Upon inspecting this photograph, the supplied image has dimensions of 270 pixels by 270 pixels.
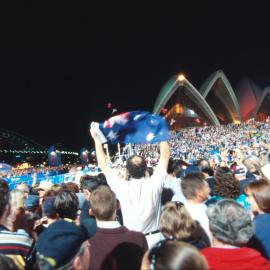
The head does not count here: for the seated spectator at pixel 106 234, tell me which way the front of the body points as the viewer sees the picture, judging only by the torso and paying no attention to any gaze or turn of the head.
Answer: away from the camera

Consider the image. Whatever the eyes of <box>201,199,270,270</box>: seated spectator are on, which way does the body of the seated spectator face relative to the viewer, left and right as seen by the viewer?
facing away from the viewer

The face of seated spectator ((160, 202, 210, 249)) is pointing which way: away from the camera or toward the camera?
away from the camera

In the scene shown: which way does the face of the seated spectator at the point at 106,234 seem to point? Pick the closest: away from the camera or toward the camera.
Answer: away from the camera

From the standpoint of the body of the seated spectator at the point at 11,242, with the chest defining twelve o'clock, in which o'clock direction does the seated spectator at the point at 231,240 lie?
the seated spectator at the point at 231,240 is roughly at 4 o'clock from the seated spectator at the point at 11,242.

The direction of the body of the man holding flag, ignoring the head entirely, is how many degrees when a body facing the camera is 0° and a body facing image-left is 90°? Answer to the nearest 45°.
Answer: approximately 180°

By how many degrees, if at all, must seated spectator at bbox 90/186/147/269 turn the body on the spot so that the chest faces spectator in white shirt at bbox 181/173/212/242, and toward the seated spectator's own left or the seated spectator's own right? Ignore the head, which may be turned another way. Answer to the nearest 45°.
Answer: approximately 45° to the seated spectator's own right

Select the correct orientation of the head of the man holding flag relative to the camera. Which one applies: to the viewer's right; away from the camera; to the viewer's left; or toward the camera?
away from the camera

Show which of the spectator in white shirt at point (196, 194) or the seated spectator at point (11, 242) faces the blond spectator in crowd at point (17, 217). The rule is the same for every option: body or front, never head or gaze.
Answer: the seated spectator at point (11, 242)

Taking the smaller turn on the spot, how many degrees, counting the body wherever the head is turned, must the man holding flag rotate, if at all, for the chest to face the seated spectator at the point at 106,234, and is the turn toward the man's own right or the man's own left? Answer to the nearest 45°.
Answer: approximately 180°

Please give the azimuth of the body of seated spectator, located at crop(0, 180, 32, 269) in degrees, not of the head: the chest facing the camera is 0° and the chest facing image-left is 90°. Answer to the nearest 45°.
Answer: approximately 180°

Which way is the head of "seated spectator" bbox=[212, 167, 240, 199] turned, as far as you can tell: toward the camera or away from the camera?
away from the camera

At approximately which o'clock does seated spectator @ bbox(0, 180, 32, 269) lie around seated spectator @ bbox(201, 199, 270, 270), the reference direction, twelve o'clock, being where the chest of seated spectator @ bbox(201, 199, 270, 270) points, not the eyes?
seated spectator @ bbox(0, 180, 32, 269) is roughly at 9 o'clock from seated spectator @ bbox(201, 199, 270, 270).

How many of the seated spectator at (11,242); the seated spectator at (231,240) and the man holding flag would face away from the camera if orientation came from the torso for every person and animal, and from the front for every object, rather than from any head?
3

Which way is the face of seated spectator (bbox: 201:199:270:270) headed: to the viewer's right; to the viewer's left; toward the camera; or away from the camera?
away from the camera
